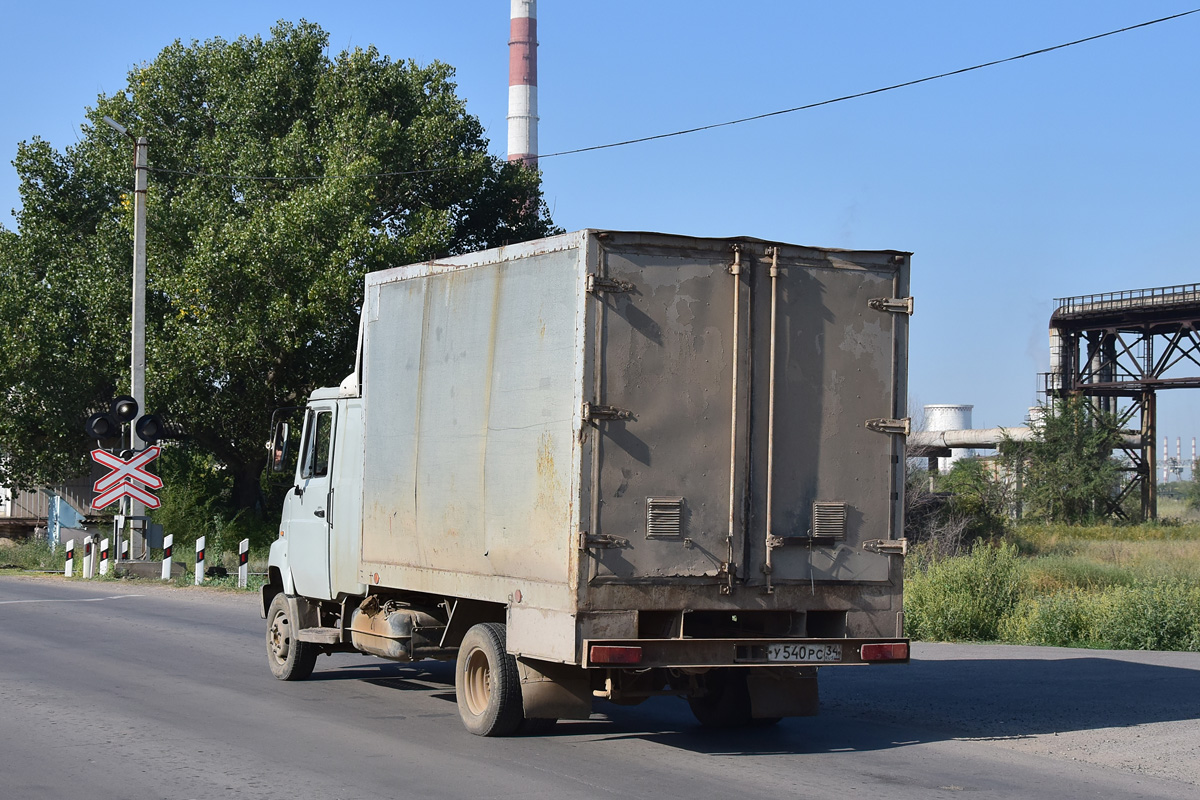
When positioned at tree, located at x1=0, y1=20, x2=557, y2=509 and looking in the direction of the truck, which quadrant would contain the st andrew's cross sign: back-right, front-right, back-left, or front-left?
front-right

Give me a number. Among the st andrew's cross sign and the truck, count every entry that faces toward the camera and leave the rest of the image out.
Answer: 1

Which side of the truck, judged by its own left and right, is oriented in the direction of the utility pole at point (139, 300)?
front

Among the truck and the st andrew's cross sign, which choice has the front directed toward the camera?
the st andrew's cross sign

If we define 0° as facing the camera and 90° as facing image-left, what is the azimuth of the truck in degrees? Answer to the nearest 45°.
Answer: approximately 135°

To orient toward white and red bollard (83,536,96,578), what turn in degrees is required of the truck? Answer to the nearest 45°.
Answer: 0° — it already faces it

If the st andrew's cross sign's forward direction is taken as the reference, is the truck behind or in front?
in front

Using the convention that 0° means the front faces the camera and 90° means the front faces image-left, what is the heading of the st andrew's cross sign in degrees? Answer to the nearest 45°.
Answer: approximately 0°

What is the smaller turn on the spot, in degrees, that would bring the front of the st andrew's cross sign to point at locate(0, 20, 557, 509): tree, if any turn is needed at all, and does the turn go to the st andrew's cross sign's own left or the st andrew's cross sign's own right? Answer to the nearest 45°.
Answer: approximately 180°

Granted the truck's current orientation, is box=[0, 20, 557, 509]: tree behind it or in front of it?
in front
